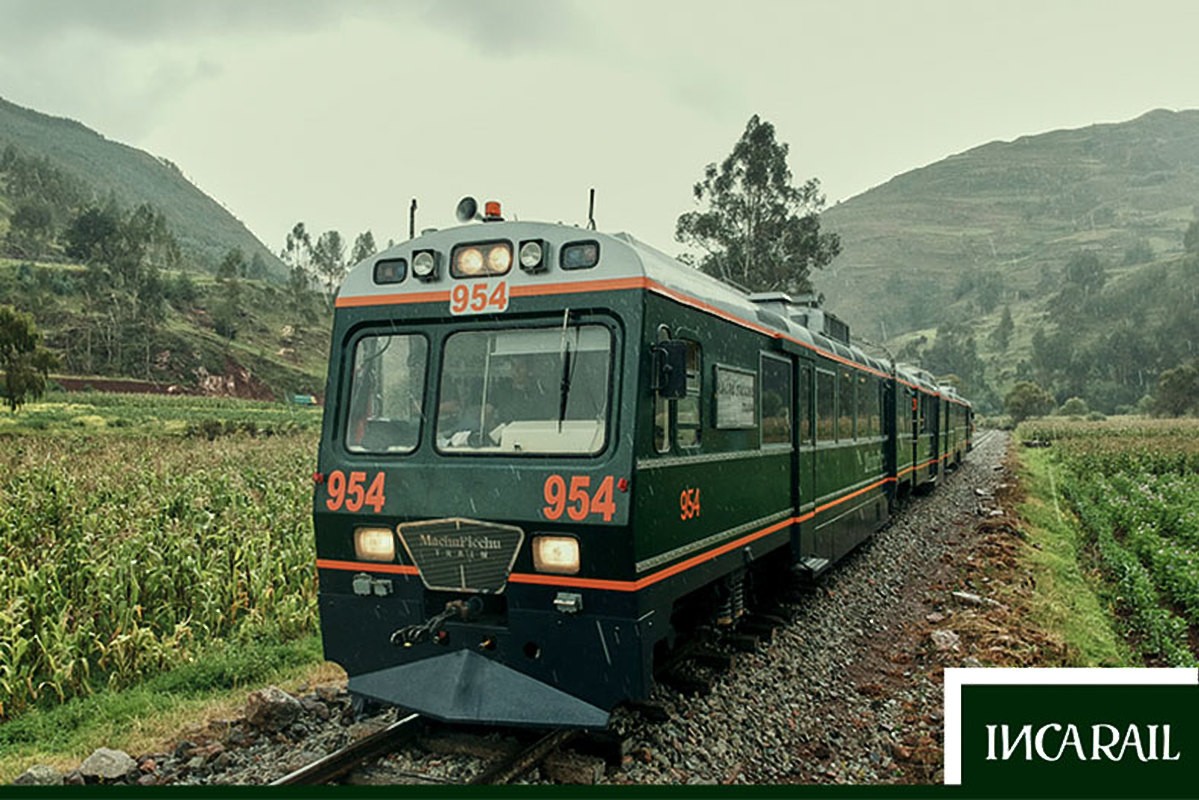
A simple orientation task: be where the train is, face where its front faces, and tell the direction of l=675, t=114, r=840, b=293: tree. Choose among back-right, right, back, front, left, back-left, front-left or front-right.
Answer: back-right

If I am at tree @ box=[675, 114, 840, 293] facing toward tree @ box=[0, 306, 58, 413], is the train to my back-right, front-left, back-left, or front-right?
front-left

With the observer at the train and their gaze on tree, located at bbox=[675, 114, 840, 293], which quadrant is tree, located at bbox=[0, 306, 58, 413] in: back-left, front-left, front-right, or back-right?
front-left

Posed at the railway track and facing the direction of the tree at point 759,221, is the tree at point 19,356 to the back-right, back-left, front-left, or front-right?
front-left

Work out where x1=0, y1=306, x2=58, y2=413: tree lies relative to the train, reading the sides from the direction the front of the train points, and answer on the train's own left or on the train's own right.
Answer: on the train's own right

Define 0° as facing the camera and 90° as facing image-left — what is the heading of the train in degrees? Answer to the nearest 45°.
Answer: approximately 45°
